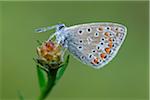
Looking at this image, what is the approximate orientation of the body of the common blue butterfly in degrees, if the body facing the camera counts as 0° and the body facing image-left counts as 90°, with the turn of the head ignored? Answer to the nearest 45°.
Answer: approximately 90°
